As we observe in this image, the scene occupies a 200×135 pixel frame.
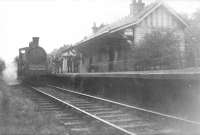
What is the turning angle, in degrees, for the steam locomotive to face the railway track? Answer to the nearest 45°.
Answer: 0° — it already faces it

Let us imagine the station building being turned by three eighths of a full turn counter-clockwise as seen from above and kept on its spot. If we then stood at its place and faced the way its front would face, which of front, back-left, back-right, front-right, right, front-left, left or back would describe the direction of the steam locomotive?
back

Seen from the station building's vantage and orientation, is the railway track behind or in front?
in front

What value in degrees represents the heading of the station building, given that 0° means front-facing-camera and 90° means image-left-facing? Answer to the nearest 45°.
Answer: approximately 45°

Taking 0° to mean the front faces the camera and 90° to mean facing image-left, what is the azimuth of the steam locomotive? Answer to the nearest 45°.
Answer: approximately 0°
